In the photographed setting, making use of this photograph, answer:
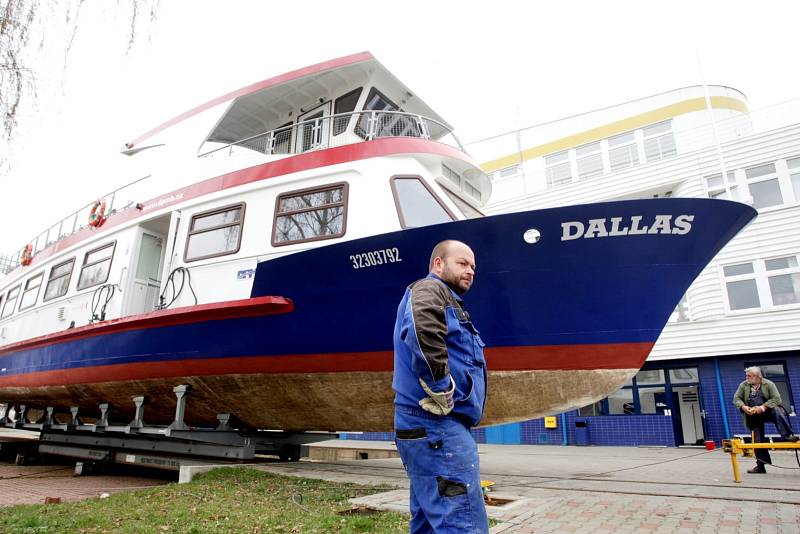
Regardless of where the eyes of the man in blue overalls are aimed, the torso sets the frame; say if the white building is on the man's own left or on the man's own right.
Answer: on the man's own left

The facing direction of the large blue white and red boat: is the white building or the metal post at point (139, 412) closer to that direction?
the white building

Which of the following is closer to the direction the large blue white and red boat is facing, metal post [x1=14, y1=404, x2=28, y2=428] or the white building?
the white building

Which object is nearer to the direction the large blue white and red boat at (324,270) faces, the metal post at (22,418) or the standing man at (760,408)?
the standing man

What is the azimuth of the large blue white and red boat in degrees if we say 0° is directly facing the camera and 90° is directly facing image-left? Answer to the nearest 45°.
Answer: approximately 315°

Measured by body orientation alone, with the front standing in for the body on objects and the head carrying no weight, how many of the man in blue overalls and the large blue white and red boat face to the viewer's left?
0
